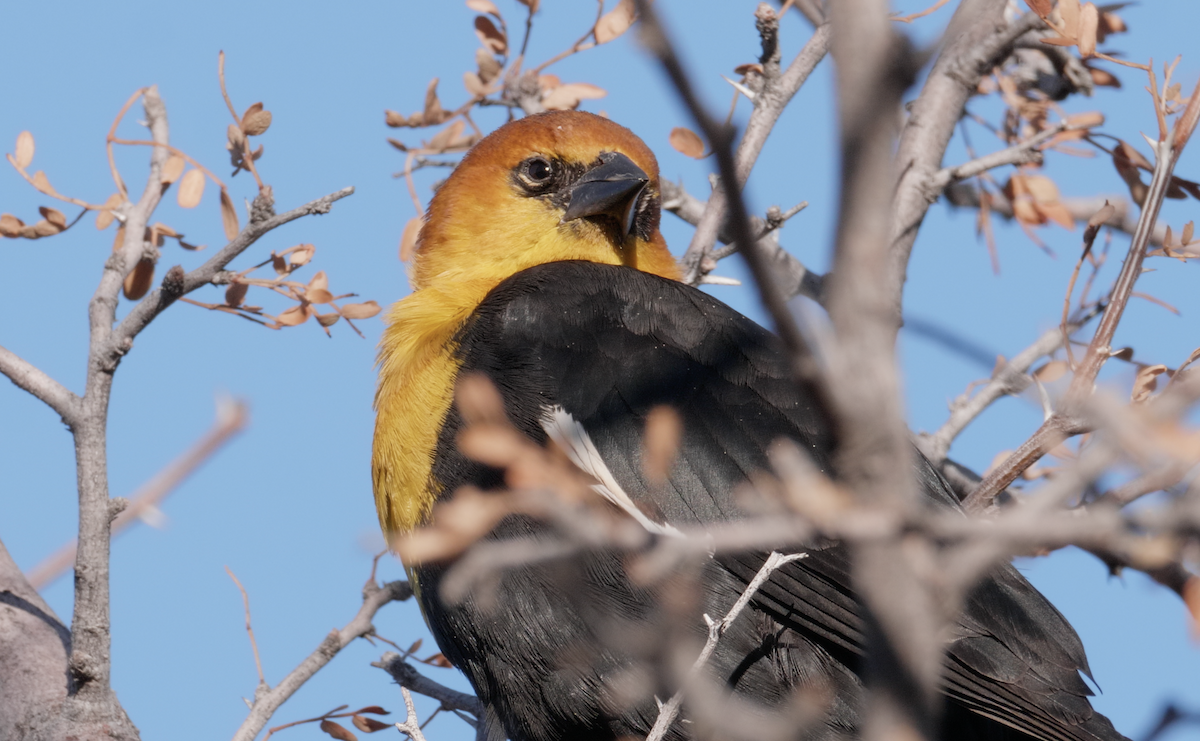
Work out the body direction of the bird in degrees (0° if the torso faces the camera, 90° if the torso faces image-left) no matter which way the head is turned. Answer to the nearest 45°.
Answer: approximately 90°

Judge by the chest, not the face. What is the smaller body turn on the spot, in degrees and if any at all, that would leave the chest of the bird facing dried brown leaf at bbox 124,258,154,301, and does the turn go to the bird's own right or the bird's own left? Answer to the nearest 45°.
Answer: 0° — it already faces it
